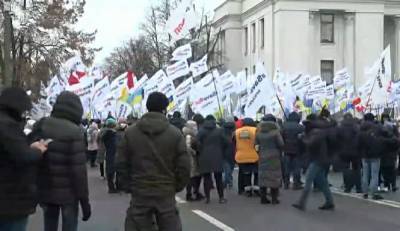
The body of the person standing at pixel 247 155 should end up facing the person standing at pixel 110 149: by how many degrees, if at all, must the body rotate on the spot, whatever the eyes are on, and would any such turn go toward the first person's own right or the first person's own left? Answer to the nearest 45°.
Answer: approximately 90° to the first person's own left

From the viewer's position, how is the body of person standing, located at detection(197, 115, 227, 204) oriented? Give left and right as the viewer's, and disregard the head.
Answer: facing away from the viewer

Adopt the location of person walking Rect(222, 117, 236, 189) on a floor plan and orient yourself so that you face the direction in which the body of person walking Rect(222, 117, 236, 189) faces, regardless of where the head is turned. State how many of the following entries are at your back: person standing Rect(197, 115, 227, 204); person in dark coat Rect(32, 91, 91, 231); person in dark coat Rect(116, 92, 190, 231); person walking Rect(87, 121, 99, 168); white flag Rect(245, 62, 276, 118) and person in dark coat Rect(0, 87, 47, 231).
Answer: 4

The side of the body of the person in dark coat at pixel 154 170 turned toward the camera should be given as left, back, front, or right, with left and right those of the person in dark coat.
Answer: back

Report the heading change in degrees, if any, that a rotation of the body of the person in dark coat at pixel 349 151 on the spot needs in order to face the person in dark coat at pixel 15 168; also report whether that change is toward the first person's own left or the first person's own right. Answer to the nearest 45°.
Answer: approximately 180°

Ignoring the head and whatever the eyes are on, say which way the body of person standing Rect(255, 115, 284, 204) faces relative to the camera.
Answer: away from the camera

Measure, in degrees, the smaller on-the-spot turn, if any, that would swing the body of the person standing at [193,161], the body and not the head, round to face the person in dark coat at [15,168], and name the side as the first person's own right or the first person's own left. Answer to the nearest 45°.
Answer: approximately 180°

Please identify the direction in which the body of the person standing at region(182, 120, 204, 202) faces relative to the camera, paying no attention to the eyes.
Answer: away from the camera

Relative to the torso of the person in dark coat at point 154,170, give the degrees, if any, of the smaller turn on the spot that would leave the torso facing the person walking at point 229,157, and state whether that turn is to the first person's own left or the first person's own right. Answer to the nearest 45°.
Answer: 0° — they already face them

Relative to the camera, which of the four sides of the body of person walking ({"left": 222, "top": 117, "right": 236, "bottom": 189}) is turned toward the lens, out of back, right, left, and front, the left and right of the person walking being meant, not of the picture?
back

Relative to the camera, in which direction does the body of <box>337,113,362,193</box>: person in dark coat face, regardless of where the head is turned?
away from the camera
